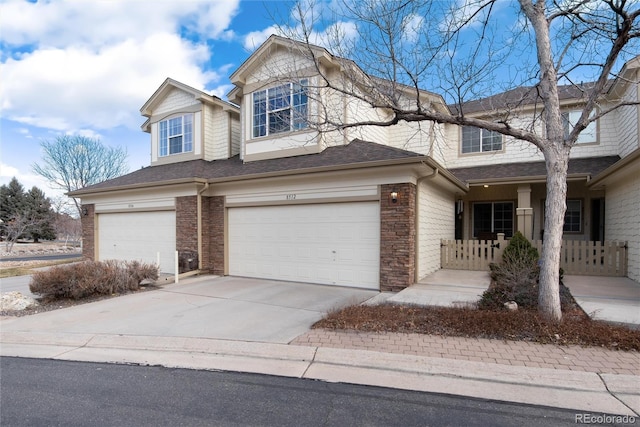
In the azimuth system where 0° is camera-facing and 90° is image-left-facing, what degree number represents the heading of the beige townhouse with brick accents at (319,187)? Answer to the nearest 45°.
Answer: approximately 45°

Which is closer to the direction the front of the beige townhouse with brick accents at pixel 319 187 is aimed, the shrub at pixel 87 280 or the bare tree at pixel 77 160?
the shrub

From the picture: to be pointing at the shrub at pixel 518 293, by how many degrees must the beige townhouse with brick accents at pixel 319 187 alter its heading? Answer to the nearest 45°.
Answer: approximately 90° to its left

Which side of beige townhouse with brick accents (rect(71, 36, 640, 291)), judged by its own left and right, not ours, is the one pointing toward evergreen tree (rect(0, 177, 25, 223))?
right

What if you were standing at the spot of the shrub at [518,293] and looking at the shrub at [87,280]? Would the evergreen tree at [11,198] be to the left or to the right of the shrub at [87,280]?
right

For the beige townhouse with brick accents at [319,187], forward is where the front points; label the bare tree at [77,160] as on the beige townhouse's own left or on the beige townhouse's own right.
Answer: on the beige townhouse's own right
